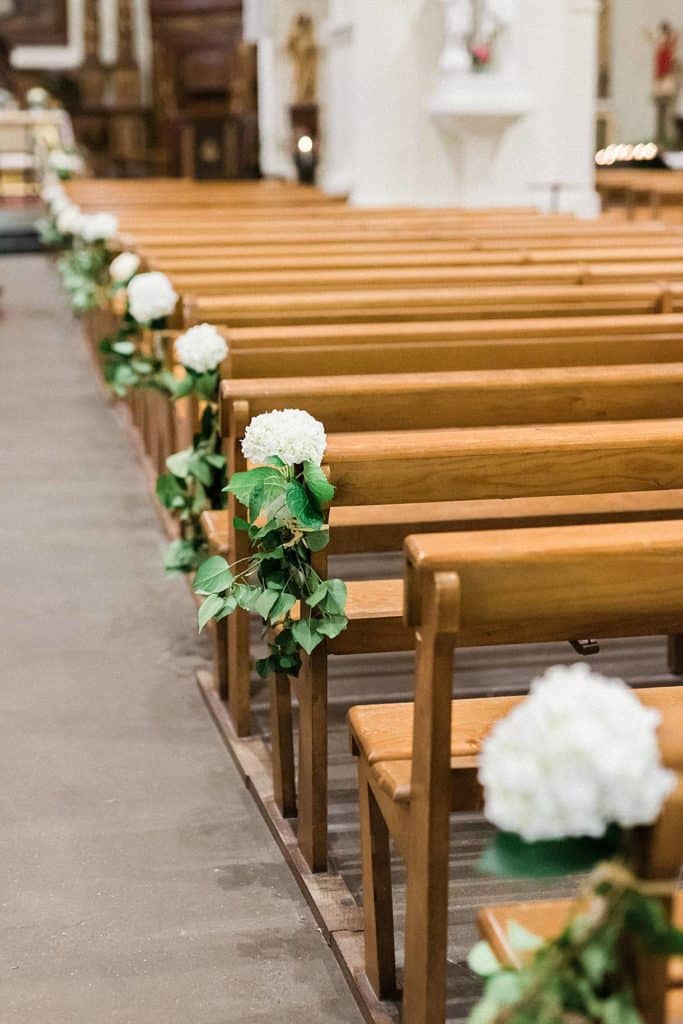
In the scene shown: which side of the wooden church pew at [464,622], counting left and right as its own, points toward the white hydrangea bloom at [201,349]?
front

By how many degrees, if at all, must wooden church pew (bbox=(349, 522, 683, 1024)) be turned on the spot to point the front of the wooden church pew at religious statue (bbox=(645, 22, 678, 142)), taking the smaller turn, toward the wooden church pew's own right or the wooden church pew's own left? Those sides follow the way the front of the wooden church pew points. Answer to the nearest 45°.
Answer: approximately 45° to the wooden church pew's own right

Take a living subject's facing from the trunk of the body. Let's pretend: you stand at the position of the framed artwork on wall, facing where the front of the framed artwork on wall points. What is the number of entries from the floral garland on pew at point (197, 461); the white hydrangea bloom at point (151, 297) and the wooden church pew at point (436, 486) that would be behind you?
0

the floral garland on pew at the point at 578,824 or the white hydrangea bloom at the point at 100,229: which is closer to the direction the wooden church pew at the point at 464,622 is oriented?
the white hydrangea bloom

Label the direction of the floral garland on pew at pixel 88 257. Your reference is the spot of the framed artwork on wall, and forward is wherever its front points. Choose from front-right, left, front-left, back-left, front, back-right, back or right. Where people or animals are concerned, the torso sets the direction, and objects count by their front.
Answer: front

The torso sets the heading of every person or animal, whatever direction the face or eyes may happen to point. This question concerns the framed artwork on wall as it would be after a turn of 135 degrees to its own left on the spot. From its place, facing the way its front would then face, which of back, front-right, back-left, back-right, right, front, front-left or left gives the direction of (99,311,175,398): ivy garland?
back-right

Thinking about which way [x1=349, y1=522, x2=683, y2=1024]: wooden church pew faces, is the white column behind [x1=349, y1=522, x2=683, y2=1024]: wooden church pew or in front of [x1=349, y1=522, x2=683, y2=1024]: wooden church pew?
in front

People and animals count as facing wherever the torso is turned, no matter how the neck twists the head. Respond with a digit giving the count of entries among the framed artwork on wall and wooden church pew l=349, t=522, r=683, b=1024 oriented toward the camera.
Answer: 1

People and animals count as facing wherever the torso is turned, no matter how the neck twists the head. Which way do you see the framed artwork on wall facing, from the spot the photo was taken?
facing the viewer

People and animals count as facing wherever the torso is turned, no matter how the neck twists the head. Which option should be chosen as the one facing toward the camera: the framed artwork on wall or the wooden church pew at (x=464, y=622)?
the framed artwork on wall

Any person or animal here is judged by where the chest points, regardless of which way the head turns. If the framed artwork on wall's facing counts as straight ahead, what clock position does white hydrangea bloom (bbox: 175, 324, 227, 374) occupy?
The white hydrangea bloom is roughly at 12 o'clock from the framed artwork on wall.

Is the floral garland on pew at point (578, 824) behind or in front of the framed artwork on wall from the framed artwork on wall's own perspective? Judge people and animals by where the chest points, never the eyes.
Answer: in front

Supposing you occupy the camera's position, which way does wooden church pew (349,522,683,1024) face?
facing away from the viewer and to the left of the viewer

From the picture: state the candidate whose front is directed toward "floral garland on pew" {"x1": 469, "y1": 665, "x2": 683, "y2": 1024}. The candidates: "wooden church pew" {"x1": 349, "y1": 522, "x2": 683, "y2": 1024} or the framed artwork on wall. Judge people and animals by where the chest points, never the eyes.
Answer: the framed artwork on wall

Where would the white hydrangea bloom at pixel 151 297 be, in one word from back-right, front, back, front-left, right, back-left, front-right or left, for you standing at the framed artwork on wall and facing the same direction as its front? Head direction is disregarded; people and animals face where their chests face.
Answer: front

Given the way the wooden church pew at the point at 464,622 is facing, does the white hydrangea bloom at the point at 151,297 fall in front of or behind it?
in front
